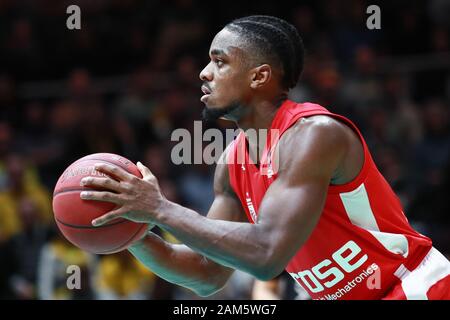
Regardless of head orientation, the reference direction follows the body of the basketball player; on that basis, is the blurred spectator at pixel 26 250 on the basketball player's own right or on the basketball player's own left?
on the basketball player's own right

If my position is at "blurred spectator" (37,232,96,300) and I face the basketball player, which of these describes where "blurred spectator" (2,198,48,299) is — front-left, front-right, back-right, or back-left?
back-right

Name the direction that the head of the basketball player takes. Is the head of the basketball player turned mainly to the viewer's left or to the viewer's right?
to the viewer's left

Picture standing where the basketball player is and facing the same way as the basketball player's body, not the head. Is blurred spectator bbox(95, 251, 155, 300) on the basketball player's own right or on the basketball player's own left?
on the basketball player's own right

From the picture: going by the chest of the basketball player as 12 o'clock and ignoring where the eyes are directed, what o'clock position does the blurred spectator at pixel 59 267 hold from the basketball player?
The blurred spectator is roughly at 2 o'clock from the basketball player.

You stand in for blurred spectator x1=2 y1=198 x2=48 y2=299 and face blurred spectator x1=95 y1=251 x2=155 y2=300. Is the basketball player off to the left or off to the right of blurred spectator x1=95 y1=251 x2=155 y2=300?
right

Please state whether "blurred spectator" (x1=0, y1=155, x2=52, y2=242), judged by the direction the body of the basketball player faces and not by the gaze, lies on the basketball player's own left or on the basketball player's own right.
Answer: on the basketball player's own right

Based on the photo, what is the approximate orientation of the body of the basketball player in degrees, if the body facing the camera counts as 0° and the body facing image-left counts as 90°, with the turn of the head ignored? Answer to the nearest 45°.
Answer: approximately 90°
